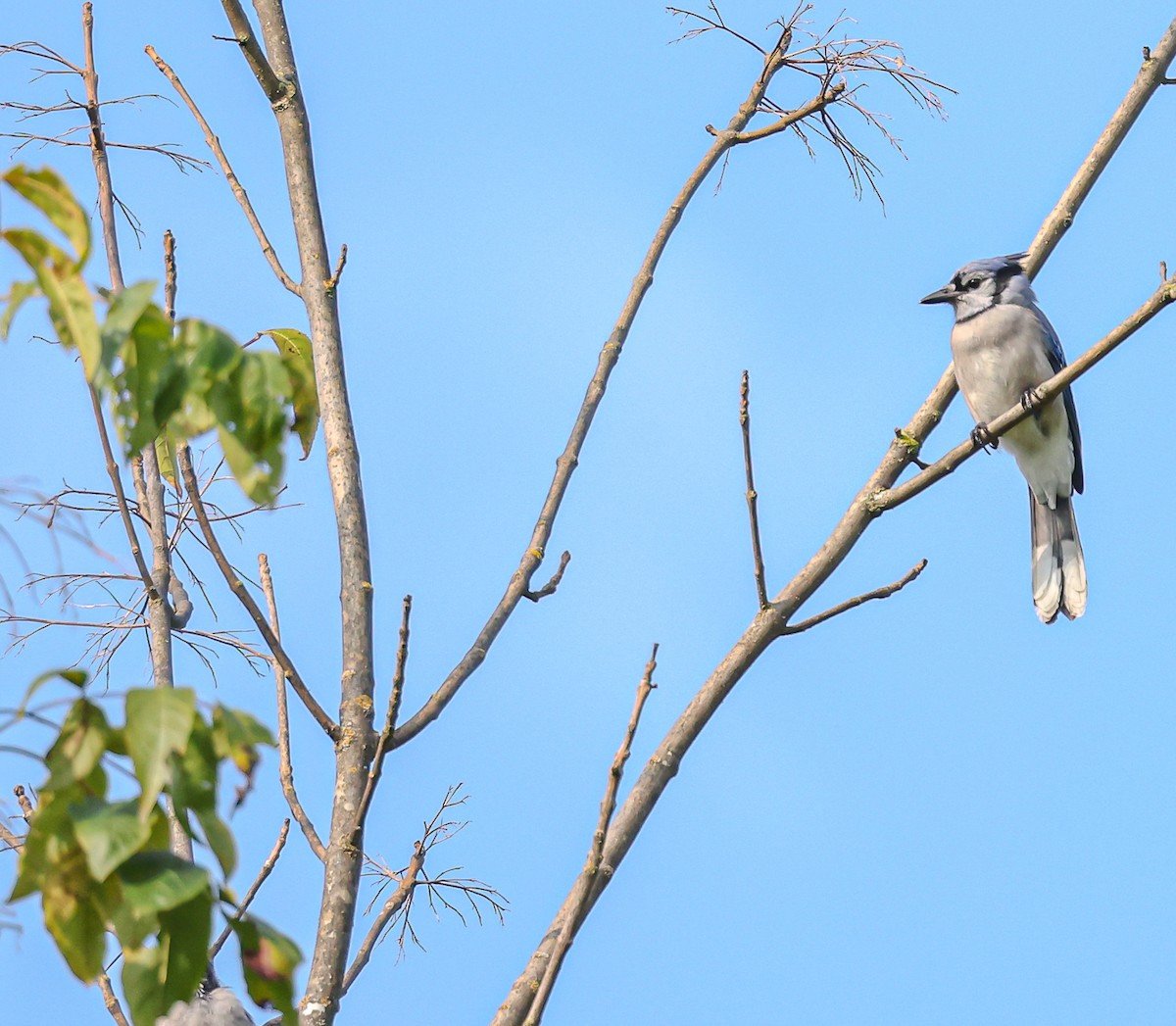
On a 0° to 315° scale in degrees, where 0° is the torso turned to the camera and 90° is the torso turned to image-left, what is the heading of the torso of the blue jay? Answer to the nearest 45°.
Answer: approximately 45°

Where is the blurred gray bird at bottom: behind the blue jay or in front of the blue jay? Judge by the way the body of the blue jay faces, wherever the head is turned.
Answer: in front
